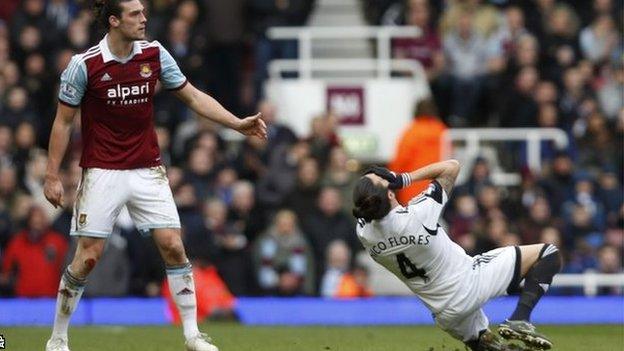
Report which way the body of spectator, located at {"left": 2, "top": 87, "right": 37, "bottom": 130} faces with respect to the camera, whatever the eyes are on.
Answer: toward the camera

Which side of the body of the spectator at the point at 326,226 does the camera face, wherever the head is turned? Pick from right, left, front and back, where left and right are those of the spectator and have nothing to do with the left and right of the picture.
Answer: front

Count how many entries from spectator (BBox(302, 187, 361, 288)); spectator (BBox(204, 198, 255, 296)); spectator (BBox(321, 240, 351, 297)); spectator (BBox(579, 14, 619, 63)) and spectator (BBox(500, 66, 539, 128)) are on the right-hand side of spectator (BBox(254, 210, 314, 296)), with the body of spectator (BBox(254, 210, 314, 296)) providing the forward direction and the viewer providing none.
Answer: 1

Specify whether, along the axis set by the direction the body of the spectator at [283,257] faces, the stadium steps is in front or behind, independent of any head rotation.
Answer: behind

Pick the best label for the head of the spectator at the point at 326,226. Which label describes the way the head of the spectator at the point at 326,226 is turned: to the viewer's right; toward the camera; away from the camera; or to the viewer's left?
toward the camera

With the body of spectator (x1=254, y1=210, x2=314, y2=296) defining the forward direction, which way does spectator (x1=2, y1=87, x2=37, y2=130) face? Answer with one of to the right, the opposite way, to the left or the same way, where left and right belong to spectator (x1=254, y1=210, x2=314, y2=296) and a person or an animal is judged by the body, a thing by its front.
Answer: the same way

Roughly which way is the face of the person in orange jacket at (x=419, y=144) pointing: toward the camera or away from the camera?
away from the camera

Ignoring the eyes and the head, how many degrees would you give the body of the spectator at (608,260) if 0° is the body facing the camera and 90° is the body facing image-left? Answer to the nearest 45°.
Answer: approximately 0°

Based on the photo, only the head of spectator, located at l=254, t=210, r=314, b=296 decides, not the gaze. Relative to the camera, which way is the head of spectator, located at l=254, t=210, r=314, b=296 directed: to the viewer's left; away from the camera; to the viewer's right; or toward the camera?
toward the camera

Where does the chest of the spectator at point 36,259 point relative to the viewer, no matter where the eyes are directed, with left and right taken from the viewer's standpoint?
facing the viewer

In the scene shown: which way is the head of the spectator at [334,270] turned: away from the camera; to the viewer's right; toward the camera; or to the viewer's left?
toward the camera

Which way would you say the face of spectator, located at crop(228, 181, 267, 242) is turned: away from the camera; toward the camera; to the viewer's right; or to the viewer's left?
toward the camera

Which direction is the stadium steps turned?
toward the camera

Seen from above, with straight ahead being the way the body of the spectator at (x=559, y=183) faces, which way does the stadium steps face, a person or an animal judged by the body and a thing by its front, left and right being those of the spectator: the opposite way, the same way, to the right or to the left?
the same way

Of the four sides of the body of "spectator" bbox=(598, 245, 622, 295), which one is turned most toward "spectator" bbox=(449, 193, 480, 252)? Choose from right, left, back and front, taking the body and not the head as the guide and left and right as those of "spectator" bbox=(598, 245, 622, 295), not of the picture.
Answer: right

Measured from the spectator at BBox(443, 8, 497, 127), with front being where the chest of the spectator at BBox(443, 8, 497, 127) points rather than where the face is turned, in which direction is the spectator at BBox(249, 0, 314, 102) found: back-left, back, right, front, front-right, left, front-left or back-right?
right

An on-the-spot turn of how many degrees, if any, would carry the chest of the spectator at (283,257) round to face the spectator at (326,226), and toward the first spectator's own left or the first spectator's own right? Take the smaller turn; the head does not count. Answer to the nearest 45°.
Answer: approximately 135° to the first spectator's own left
